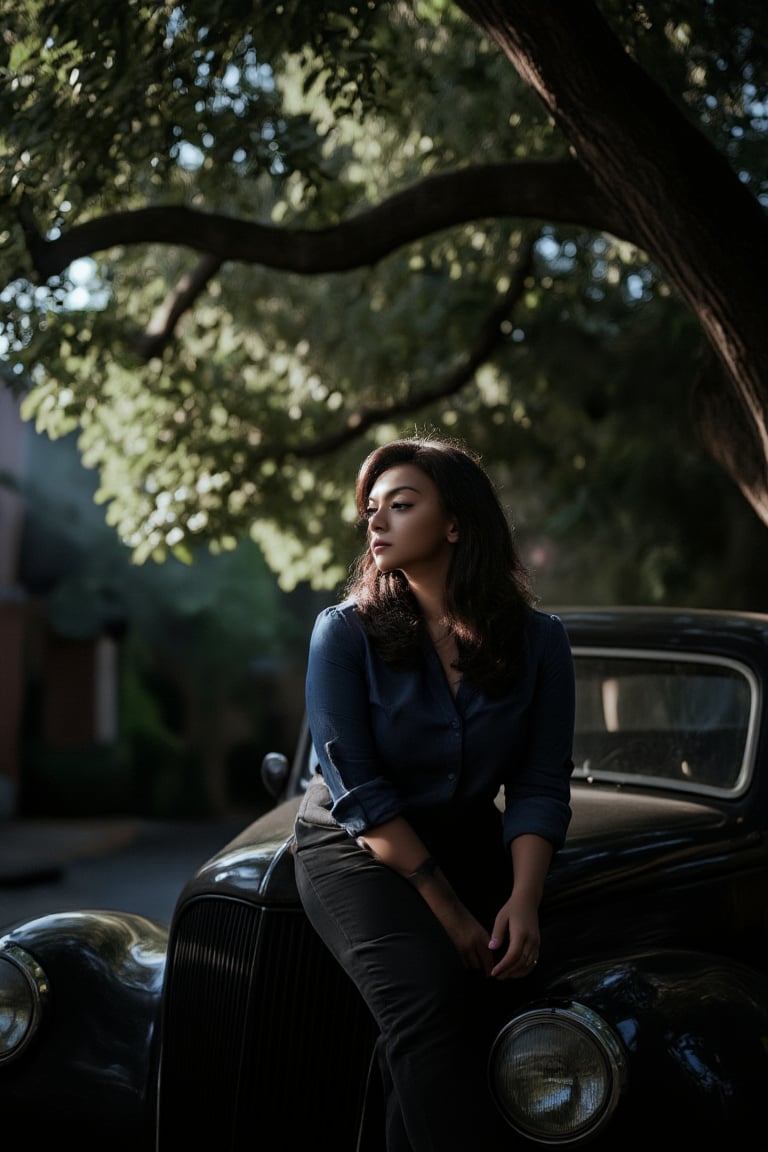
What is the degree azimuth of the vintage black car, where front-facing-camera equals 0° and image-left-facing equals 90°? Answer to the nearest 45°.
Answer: approximately 45°

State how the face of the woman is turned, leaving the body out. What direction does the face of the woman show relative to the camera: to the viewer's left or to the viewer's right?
to the viewer's left

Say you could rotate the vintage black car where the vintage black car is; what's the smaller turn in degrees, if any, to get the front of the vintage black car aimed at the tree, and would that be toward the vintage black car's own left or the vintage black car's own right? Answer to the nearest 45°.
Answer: approximately 135° to the vintage black car's own right
